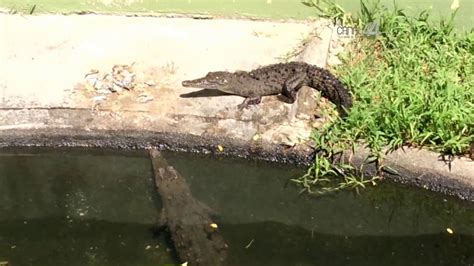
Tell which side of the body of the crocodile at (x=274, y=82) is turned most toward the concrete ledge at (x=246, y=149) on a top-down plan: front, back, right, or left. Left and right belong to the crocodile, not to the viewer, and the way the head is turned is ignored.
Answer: left

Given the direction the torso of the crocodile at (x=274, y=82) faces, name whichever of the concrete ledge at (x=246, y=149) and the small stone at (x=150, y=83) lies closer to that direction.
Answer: the small stone

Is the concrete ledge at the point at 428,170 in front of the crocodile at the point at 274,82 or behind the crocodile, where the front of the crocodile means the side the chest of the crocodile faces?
behind

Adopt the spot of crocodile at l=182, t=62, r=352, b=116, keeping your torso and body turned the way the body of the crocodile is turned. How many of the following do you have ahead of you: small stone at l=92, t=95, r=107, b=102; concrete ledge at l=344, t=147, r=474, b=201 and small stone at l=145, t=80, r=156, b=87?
2

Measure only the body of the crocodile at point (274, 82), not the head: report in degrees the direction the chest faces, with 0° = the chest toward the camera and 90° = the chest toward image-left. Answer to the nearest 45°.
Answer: approximately 90°

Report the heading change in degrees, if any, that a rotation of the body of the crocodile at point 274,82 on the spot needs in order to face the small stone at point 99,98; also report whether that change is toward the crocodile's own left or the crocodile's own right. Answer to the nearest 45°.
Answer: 0° — it already faces it

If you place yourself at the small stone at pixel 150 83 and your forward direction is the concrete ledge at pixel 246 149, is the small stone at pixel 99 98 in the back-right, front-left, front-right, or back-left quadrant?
back-right

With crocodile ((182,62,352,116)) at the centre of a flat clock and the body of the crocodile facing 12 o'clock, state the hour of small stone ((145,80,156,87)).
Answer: The small stone is roughly at 12 o'clock from the crocodile.

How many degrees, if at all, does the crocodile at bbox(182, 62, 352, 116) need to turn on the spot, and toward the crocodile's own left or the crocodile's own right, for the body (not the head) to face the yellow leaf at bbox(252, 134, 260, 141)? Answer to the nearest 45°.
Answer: approximately 90° to the crocodile's own left

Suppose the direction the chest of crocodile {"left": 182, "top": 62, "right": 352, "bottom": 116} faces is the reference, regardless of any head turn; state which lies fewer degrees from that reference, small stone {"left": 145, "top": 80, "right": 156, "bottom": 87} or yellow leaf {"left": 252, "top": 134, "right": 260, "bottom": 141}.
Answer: the small stone

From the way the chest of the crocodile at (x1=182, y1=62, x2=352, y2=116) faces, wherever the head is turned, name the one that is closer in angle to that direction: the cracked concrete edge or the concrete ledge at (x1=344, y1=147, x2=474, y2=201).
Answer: the cracked concrete edge
